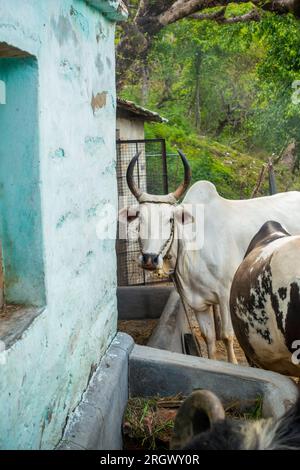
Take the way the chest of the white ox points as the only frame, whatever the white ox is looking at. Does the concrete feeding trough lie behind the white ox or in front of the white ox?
in front

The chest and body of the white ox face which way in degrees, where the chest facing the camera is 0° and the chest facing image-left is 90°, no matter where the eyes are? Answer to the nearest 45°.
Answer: approximately 45°

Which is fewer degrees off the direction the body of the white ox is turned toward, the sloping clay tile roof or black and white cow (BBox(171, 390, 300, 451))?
the black and white cow

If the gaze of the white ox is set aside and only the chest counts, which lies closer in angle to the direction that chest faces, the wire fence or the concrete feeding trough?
the concrete feeding trough

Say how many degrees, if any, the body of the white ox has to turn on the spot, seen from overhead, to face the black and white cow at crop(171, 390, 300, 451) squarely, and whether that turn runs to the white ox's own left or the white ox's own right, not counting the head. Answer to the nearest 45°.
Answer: approximately 45° to the white ox's own left
